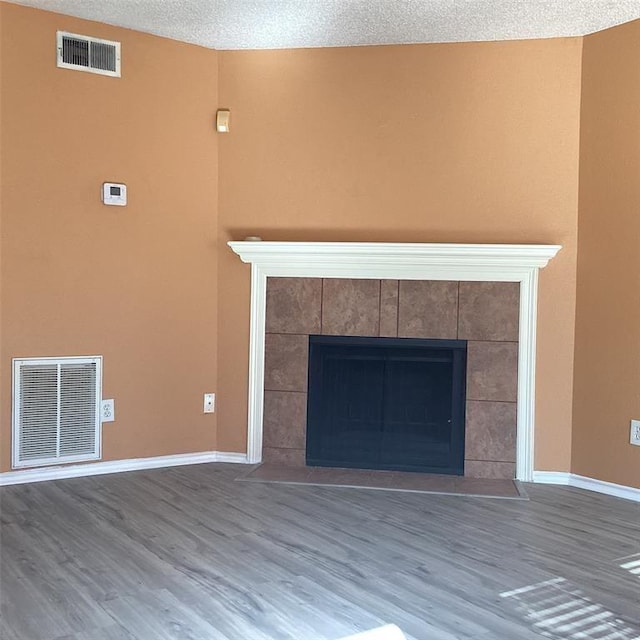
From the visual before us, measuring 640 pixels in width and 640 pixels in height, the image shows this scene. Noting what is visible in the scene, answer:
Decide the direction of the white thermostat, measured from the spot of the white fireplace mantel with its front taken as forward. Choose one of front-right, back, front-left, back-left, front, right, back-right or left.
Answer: right

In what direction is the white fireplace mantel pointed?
toward the camera
